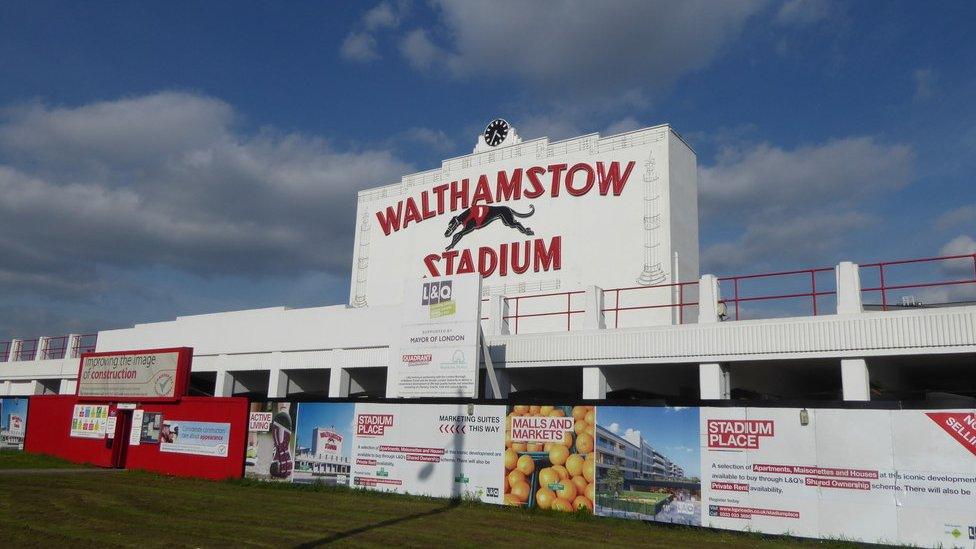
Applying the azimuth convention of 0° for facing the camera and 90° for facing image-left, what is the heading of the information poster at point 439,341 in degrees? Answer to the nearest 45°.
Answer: approximately 45°

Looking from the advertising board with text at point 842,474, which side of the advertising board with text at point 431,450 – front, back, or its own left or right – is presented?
left

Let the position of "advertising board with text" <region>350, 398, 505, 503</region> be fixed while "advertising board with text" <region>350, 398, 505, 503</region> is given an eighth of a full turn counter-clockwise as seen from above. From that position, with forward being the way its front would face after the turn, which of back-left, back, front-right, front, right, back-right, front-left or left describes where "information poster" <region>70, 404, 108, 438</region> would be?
back-right

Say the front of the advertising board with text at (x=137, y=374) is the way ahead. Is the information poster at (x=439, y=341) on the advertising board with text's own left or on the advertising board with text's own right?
on the advertising board with text's own left

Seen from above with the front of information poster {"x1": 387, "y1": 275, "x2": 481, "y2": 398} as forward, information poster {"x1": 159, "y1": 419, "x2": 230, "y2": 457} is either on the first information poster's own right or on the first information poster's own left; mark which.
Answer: on the first information poster's own right

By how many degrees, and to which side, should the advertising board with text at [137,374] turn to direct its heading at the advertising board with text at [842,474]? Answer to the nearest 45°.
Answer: approximately 90° to its left

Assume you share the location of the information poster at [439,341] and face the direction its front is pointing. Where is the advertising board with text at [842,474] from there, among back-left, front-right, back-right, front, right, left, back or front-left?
left

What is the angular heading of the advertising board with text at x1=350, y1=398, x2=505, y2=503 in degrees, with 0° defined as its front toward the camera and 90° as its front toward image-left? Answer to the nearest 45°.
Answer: approximately 45°

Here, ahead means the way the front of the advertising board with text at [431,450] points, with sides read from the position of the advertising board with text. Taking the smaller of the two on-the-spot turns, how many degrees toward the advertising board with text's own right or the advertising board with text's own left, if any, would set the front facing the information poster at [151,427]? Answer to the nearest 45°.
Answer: approximately 90° to the advertising board with text's own right

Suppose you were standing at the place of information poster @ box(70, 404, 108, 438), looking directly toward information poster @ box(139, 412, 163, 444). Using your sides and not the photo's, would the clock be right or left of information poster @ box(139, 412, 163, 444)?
left

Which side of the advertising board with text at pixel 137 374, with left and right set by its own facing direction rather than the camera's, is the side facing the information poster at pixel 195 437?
left
